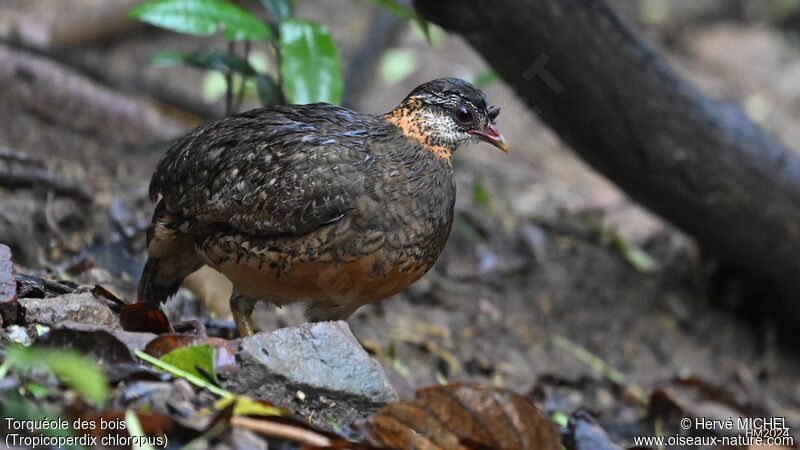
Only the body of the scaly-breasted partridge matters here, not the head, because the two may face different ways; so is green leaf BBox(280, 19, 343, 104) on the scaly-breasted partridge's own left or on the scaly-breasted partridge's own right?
on the scaly-breasted partridge's own left

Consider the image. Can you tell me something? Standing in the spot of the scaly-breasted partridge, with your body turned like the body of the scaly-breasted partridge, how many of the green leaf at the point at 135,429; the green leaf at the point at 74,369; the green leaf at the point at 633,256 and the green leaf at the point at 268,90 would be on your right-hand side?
2

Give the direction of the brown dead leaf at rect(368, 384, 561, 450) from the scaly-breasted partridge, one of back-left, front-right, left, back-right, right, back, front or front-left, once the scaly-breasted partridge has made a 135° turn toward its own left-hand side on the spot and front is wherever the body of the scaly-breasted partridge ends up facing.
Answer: back

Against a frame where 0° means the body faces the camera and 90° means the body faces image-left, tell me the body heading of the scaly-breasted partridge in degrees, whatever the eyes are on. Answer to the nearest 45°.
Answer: approximately 270°

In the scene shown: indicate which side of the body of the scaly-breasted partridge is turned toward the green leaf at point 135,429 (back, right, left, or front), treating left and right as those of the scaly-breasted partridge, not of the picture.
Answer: right

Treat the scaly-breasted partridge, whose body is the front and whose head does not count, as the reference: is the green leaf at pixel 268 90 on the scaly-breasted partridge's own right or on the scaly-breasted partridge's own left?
on the scaly-breasted partridge's own left

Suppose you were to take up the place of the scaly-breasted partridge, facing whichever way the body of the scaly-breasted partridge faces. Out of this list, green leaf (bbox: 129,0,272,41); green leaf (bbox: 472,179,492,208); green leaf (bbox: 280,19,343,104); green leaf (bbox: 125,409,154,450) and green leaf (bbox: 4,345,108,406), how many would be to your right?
2

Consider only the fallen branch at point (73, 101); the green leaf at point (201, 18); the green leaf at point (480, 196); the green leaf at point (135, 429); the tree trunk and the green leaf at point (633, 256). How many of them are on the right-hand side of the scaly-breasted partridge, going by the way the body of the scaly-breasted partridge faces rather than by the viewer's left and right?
1

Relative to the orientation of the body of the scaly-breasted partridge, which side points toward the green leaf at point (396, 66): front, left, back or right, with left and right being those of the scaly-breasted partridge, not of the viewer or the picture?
left

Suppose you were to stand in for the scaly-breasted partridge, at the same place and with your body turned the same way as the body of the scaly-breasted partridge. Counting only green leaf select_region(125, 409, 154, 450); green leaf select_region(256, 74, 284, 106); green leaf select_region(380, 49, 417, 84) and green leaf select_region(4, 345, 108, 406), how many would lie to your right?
2

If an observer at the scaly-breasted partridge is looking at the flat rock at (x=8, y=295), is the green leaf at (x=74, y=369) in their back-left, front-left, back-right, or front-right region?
front-left

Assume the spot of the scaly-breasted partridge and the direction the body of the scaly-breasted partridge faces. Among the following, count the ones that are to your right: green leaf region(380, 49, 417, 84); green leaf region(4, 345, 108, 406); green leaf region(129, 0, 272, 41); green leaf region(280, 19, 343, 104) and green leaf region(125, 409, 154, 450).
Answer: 2
